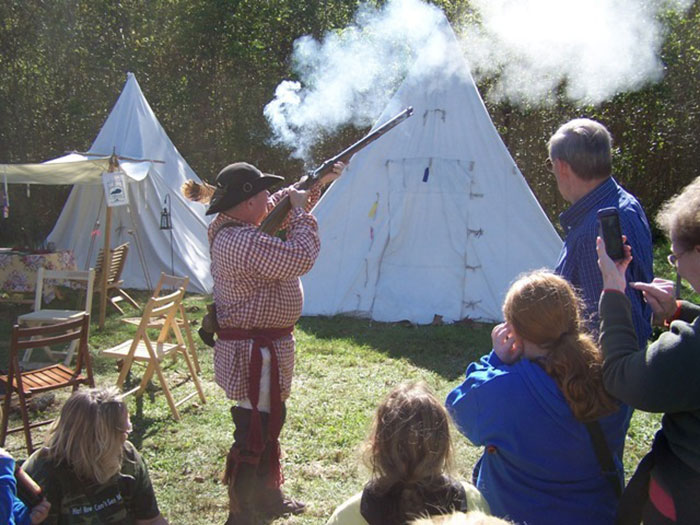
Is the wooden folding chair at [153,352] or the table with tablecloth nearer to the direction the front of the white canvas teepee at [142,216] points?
the wooden folding chair

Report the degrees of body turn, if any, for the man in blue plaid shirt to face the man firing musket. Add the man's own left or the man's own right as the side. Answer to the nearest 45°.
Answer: approximately 45° to the man's own left

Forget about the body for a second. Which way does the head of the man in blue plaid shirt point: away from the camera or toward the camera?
away from the camera

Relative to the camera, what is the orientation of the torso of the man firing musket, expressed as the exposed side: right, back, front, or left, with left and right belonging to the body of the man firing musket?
right

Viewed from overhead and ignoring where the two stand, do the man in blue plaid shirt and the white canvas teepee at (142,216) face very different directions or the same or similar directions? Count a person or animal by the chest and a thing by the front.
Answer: very different directions

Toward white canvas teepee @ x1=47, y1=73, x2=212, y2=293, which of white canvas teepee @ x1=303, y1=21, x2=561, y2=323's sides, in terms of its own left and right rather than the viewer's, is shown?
right

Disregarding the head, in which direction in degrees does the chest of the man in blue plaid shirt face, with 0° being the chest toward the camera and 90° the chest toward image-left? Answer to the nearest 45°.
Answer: approximately 135°

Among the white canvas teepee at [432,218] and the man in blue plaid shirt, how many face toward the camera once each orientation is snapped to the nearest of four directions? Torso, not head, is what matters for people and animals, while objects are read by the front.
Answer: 1

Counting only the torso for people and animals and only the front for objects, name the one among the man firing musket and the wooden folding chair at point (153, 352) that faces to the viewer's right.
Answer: the man firing musket

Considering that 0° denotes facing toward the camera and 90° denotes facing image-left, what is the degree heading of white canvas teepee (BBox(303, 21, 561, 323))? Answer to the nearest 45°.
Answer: approximately 0°
